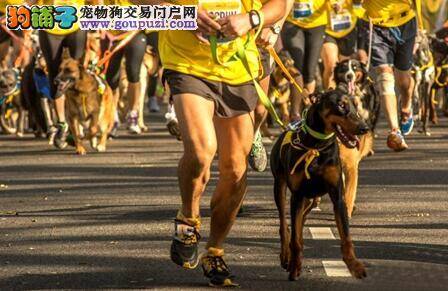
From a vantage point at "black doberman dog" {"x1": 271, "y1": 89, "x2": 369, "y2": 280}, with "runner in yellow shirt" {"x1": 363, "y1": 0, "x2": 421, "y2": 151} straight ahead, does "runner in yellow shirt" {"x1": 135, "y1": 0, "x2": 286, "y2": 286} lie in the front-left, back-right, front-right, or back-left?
back-left

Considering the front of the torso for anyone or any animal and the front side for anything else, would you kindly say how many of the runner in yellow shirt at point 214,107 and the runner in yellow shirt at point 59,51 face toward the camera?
2

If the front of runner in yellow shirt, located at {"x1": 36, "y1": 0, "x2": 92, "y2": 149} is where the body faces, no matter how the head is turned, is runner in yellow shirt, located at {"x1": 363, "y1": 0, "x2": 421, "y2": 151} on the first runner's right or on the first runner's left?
on the first runner's left

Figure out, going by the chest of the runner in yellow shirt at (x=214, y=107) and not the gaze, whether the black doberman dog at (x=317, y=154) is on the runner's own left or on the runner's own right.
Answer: on the runner's own left

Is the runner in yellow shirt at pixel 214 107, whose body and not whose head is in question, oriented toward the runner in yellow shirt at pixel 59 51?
no

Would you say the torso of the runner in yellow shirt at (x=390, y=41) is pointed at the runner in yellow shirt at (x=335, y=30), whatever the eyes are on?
no

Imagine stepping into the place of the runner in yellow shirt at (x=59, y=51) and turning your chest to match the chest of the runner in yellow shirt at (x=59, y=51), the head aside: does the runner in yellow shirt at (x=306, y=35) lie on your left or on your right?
on your left

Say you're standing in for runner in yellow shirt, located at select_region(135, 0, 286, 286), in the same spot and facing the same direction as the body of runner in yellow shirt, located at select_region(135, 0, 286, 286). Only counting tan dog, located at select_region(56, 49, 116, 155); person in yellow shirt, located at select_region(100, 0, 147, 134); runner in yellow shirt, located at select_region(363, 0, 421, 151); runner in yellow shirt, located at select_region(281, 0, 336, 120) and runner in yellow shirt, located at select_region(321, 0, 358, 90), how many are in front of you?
0

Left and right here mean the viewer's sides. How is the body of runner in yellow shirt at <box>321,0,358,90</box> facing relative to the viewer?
facing the viewer

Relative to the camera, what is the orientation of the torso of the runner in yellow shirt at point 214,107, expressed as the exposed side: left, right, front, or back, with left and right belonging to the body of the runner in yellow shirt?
front

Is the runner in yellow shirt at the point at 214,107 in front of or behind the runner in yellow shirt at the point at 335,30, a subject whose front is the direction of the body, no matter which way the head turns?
in front

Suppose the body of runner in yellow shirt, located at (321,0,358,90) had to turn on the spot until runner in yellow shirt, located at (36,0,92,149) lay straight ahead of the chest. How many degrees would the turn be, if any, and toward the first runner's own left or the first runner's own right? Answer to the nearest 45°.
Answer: approximately 45° to the first runner's own right

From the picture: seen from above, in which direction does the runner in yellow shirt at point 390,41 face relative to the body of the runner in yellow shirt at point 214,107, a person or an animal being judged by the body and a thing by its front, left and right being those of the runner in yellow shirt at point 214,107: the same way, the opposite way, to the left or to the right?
the same way

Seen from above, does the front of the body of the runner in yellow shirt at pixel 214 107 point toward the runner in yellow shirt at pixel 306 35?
no

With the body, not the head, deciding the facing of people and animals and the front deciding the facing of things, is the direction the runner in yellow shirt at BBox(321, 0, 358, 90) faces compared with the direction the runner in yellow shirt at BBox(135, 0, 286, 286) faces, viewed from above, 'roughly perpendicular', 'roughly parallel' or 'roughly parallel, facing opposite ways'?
roughly parallel

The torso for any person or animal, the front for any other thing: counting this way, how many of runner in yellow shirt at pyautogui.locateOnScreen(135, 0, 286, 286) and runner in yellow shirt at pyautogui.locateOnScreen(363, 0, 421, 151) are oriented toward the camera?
2

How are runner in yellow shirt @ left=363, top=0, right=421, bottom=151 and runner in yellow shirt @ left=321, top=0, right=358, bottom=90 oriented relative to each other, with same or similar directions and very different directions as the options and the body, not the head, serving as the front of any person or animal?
same or similar directions
